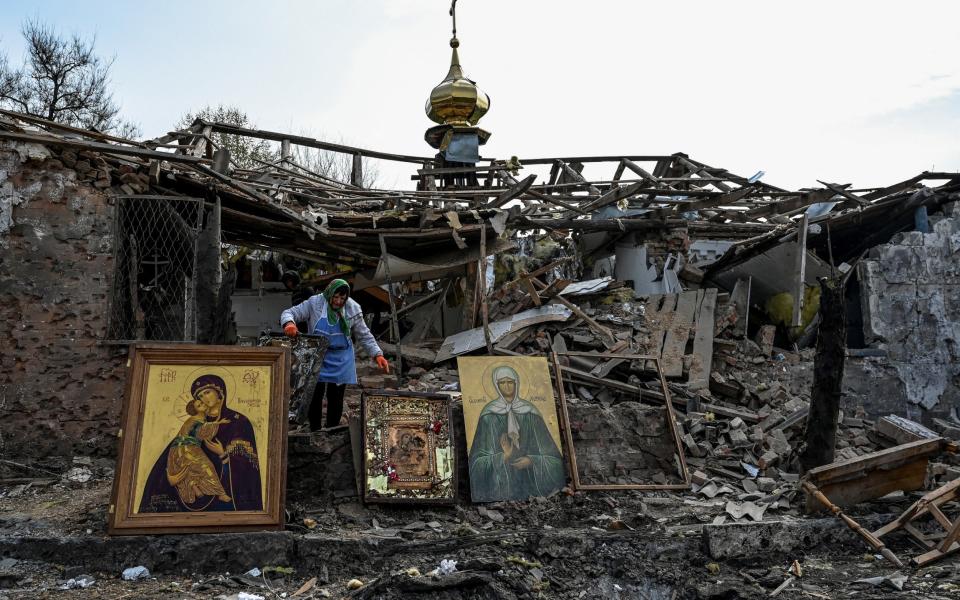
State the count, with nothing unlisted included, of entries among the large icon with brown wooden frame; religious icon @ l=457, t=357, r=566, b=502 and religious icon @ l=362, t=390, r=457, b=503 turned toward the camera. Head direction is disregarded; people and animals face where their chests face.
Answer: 3

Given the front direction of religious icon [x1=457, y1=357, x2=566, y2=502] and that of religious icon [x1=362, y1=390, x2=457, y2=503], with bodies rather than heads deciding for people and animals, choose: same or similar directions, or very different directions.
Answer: same or similar directions

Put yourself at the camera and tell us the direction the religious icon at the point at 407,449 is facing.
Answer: facing the viewer

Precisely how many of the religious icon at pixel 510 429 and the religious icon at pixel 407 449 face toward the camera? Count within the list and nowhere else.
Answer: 2

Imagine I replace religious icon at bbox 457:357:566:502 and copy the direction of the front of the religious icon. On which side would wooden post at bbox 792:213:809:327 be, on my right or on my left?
on my left

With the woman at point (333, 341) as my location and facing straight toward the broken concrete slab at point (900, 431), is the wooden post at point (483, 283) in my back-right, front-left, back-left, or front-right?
front-left

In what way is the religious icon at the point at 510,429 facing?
toward the camera

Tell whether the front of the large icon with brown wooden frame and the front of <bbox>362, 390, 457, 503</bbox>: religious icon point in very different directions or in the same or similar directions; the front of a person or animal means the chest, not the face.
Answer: same or similar directions

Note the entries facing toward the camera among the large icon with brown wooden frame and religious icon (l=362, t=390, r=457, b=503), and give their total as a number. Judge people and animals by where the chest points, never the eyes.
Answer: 2
